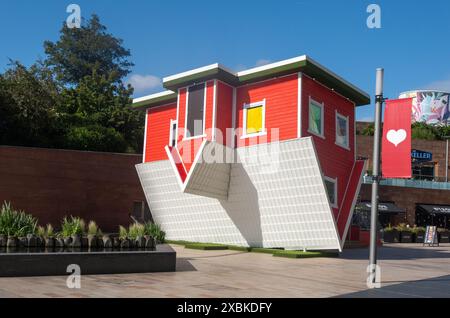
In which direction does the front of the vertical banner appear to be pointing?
toward the camera

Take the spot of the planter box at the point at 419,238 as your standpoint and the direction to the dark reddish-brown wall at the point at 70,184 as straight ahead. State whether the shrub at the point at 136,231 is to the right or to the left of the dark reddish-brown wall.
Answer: left

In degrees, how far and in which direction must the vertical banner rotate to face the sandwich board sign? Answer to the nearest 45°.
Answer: approximately 180°

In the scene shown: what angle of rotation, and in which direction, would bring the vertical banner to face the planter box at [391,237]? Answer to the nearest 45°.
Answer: approximately 180°

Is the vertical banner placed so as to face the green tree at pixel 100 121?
no

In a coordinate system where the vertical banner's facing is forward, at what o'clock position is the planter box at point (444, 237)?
The planter box is roughly at 6 o'clock from the vertical banner.

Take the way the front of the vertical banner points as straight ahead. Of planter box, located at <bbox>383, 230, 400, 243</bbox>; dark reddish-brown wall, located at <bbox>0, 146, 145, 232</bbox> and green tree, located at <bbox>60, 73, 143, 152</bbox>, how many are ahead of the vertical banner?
0

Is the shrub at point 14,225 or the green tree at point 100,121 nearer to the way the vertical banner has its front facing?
the shrub

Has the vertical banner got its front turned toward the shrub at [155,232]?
no

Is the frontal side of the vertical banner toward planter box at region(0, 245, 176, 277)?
no

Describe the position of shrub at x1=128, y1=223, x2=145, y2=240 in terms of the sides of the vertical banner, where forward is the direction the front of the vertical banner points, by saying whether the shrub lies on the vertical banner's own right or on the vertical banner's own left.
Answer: on the vertical banner's own right
